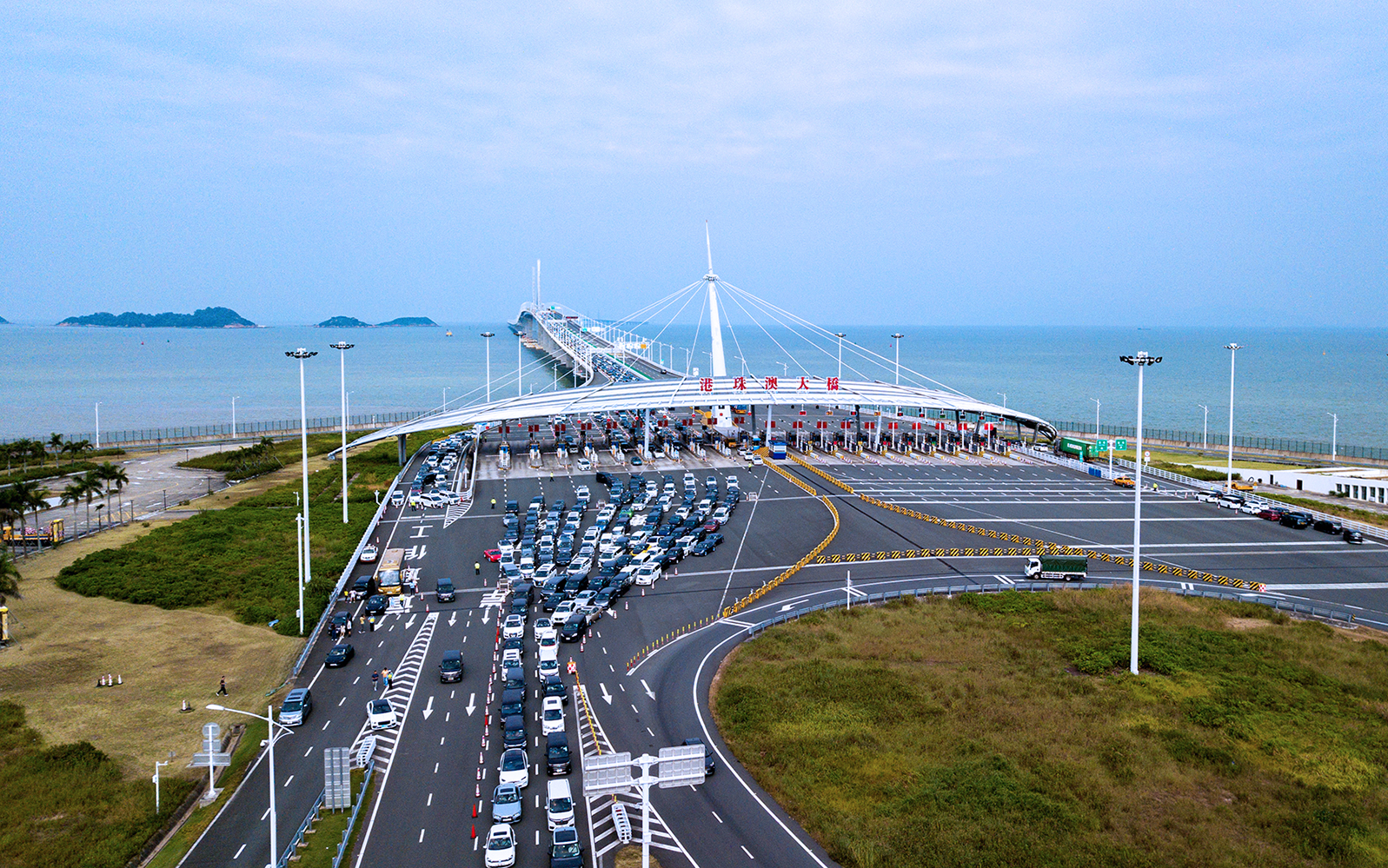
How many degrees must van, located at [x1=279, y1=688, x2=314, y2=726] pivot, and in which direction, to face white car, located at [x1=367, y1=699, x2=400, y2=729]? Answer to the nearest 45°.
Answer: approximately 90° to its left

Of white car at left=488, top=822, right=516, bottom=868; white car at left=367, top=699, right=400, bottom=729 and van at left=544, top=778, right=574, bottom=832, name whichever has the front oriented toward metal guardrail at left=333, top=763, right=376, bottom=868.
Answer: white car at left=367, top=699, right=400, bottom=729

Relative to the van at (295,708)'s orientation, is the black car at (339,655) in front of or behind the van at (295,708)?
behind
